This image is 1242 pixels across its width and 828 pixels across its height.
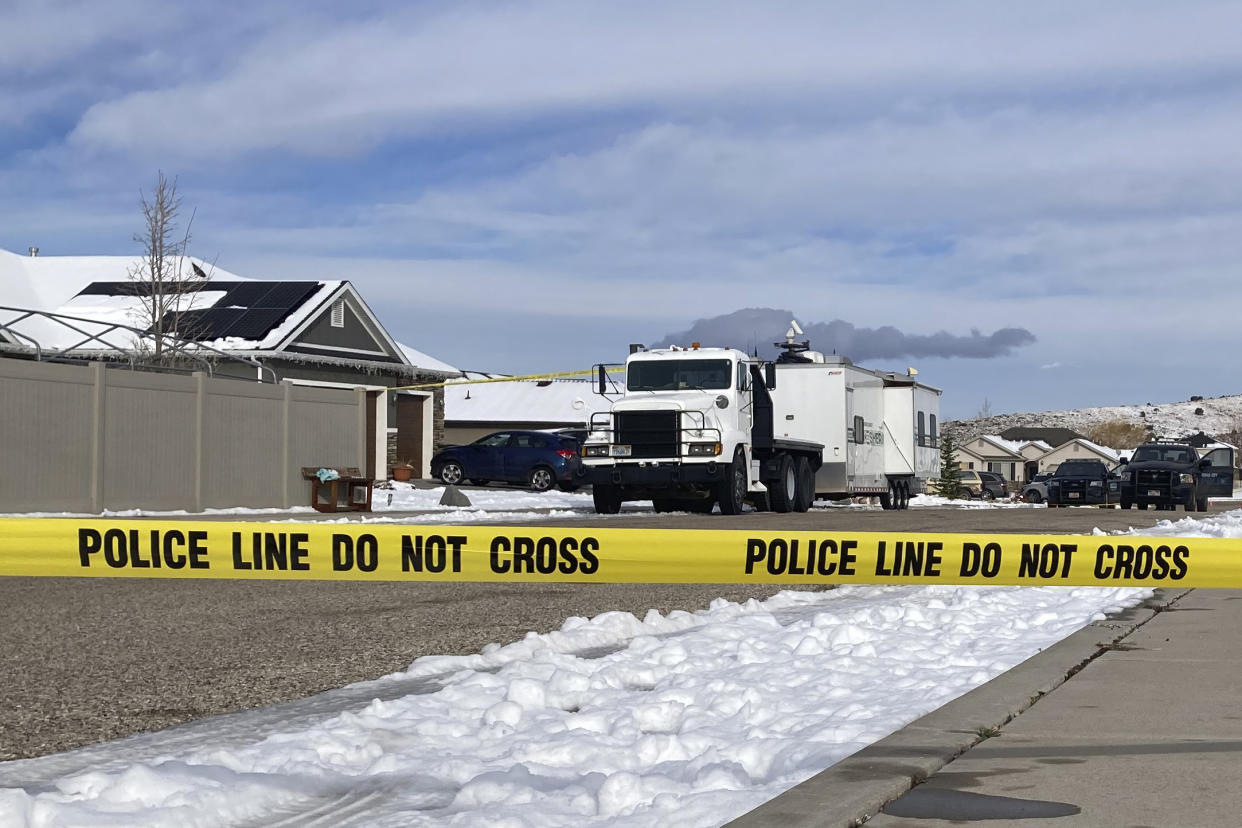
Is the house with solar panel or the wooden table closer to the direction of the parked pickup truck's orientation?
the wooden table

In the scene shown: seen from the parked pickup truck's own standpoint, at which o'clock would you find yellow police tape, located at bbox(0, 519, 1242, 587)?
The yellow police tape is roughly at 12 o'clock from the parked pickup truck.

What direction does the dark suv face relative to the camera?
toward the camera

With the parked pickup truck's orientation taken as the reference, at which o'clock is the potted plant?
The potted plant is roughly at 3 o'clock from the parked pickup truck.

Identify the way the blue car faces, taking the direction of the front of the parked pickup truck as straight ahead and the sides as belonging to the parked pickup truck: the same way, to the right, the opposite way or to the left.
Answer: to the right

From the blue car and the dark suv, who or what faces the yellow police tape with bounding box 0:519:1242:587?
the dark suv

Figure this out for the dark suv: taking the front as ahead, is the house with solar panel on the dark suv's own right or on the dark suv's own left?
on the dark suv's own right

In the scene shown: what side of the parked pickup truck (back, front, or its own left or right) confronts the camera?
front

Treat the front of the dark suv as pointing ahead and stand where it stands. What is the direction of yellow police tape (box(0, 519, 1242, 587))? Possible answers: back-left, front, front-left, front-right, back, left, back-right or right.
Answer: front

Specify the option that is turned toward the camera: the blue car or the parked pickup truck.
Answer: the parked pickup truck

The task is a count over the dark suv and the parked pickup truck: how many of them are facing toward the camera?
2

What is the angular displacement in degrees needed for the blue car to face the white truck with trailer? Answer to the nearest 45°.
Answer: approximately 135° to its left

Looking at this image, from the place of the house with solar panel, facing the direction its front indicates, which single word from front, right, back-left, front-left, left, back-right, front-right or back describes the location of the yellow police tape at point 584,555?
front-right

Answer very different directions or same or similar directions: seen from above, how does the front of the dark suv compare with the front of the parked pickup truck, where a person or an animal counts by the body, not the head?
same or similar directions

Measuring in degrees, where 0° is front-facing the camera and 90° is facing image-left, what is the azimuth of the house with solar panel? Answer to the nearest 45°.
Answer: approximately 315°
